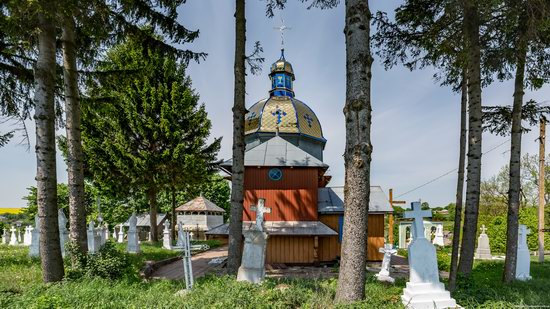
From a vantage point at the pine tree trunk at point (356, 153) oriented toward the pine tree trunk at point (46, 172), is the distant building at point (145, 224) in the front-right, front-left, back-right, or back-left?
front-right

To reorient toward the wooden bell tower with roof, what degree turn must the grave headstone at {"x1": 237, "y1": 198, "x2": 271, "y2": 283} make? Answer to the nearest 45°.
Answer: approximately 180°

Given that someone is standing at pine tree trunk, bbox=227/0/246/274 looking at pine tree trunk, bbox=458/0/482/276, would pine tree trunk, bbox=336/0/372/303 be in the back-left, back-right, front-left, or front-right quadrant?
front-right

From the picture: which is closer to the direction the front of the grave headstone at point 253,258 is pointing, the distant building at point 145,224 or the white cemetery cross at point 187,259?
the white cemetery cross

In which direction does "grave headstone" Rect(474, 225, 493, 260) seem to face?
toward the camera

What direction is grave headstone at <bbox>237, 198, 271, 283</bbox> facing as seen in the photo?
toward the camera

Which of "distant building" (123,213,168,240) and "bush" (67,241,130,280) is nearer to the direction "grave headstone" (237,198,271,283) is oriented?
the bush

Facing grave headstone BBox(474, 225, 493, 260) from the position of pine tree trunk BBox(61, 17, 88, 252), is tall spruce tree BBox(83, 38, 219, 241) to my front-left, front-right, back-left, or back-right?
front-left
